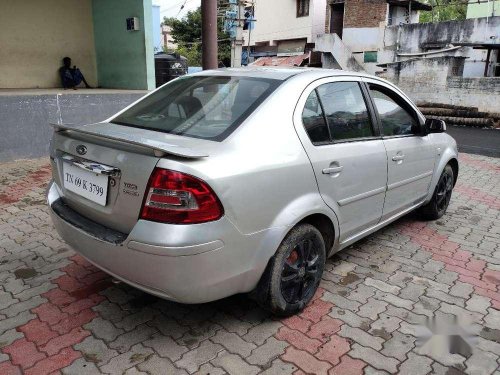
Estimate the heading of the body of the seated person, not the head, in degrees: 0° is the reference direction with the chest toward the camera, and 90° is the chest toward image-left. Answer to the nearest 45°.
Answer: approximately 315°

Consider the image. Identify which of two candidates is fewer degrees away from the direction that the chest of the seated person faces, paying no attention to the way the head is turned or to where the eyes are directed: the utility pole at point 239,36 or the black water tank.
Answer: the black water tank

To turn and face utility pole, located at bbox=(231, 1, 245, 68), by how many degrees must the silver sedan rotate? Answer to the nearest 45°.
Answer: approximately 45° to its left

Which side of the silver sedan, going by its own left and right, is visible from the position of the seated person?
left

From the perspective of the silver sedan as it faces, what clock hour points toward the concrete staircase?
The concrete staircase is roughly at 11 o'clock from the silver sedan.

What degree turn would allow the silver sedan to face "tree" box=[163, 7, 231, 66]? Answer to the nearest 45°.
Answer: approximately 45° to its left

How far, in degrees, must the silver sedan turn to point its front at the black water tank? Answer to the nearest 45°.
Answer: approximately 45° to its left

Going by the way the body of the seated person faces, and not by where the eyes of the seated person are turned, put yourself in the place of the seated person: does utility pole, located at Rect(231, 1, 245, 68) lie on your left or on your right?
on your left

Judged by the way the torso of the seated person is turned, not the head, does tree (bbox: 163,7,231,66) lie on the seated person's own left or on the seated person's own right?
on the seated person's own left

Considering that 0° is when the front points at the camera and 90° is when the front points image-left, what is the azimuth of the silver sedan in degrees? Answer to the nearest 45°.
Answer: approximately 225°
